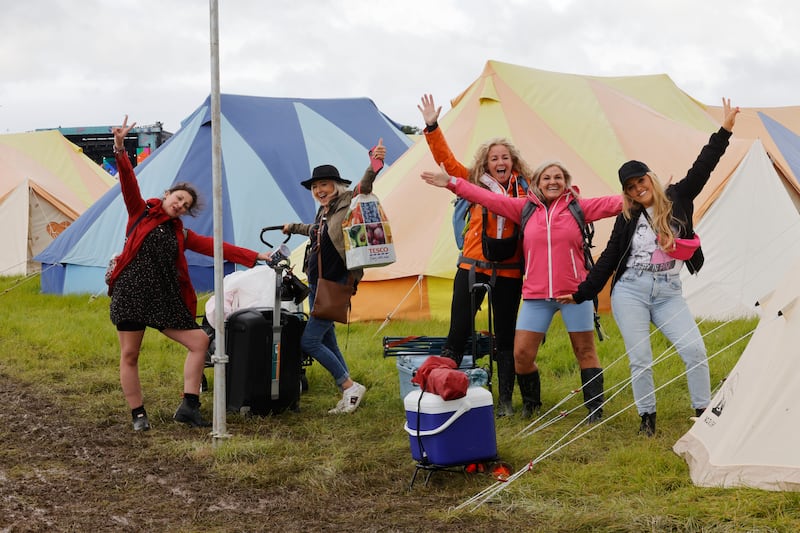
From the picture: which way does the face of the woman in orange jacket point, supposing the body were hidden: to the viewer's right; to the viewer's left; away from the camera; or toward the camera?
toward the camera

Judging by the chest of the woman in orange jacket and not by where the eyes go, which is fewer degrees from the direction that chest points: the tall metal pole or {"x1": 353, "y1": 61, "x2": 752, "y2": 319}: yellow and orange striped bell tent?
the tall metal pole

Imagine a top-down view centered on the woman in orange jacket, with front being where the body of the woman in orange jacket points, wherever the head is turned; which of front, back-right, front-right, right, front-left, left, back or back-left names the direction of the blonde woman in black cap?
front-left

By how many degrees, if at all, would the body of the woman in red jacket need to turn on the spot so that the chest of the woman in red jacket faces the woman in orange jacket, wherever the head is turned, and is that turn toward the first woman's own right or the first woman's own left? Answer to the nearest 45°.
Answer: approximately 90° to the first woman's own left

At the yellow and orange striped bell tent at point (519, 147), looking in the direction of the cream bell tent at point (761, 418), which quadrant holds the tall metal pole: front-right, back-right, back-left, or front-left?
front-right

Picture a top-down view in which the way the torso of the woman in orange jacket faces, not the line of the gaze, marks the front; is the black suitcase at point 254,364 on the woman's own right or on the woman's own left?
on the woman's own right

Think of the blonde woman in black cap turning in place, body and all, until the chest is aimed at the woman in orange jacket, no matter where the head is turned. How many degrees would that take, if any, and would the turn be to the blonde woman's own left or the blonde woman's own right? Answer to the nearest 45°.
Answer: approximately 135° to the blonde woman's own right

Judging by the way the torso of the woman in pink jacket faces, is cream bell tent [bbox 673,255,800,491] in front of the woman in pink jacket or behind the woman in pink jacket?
in front

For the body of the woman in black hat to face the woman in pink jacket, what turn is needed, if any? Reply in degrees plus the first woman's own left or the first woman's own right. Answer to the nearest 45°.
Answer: approximately 90° to the first woman's own left

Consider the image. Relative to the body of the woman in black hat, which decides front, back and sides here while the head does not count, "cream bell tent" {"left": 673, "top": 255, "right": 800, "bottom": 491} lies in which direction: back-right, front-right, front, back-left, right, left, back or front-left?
left

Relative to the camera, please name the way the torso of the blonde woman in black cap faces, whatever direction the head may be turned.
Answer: toward the camera

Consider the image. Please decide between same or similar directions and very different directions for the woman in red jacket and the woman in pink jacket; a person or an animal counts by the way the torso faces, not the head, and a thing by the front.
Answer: same or similar directions

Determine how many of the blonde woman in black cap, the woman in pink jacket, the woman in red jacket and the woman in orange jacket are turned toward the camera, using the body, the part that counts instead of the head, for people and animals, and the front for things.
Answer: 4

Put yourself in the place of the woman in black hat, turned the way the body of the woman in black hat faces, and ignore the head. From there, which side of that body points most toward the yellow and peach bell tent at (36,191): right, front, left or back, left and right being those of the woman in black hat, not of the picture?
right

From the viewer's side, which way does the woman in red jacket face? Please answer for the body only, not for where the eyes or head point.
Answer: toward the camera
